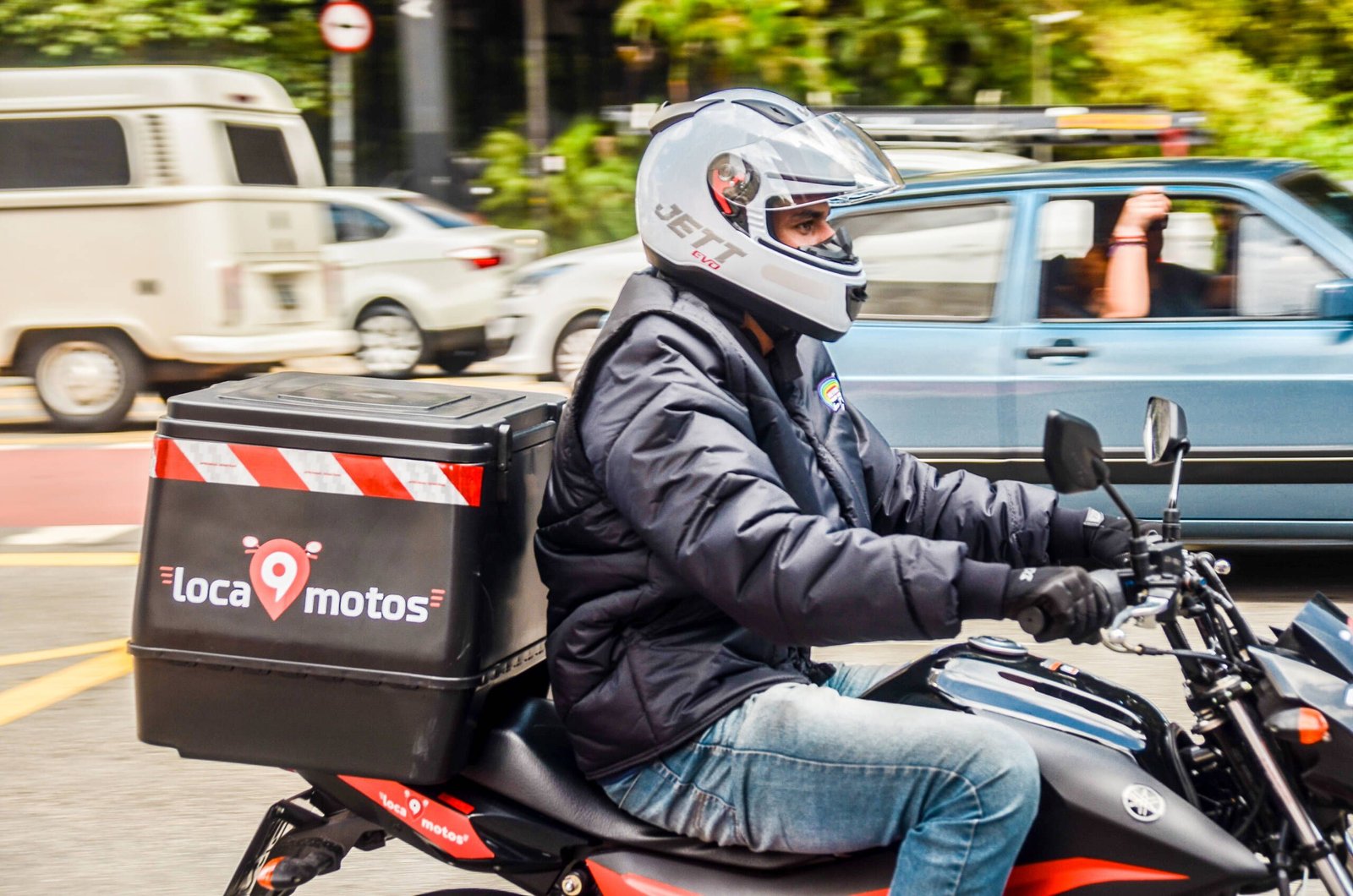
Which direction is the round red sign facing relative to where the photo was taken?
toward the camera

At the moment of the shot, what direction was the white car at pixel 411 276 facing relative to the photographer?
facing away from the viewer and to the left of the viewer

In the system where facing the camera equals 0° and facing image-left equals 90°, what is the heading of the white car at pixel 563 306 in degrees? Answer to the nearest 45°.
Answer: approximately 90°

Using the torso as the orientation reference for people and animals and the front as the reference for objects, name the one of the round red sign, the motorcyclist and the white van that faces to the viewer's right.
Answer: the motorcyclist

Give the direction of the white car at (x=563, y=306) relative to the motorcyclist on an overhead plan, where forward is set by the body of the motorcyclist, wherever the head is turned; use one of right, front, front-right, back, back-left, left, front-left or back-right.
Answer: left

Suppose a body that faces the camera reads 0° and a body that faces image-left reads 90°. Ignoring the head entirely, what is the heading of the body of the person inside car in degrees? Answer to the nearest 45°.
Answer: approximately 270°

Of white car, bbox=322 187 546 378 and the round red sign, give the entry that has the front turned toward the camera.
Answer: the round red sign

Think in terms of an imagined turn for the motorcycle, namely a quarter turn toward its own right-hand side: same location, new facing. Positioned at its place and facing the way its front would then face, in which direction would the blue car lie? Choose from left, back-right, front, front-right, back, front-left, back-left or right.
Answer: back

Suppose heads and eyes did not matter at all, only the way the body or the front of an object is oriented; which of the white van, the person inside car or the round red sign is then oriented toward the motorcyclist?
the round red sign

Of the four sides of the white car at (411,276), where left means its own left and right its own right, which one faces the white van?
left

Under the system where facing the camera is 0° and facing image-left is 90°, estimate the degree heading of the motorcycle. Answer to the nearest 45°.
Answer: approximately 270°

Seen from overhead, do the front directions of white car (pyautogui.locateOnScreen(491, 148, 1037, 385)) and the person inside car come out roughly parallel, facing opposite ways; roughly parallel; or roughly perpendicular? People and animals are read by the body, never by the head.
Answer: roughly parallel, facing opposite ways

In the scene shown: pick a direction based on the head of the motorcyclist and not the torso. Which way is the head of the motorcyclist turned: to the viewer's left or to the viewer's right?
to the viewer's right

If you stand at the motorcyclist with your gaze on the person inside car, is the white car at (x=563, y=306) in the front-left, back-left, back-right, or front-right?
front-left

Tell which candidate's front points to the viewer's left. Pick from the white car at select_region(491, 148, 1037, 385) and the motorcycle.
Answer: the white car

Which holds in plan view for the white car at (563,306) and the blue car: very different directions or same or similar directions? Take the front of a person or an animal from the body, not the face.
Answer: very different directions

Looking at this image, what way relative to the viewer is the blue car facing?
to the viewer's right

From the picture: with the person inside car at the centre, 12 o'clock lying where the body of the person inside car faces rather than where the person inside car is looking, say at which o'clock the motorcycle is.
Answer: The motorcycle is roughly at 3 o'clock from the person inside car.

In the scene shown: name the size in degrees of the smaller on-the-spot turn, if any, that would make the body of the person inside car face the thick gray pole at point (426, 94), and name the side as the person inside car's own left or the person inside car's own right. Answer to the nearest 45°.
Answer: approximately 135° to the person inside car's own left

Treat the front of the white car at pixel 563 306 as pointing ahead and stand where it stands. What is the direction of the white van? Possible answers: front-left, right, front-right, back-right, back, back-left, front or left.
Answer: front
